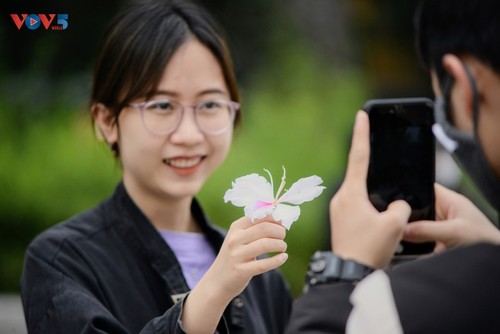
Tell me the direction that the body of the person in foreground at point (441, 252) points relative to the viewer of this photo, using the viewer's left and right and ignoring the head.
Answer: facing away from the viewer and to the left of the viewer

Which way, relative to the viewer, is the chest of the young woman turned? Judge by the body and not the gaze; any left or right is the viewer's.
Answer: facing the viewer and to the right of the viewer

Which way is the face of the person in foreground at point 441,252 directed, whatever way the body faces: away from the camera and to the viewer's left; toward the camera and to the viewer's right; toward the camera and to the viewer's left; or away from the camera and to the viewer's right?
away from the camera and to the viewer's left

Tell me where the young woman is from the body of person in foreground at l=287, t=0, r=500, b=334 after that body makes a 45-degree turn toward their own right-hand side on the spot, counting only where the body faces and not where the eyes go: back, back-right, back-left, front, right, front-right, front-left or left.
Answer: front-left
